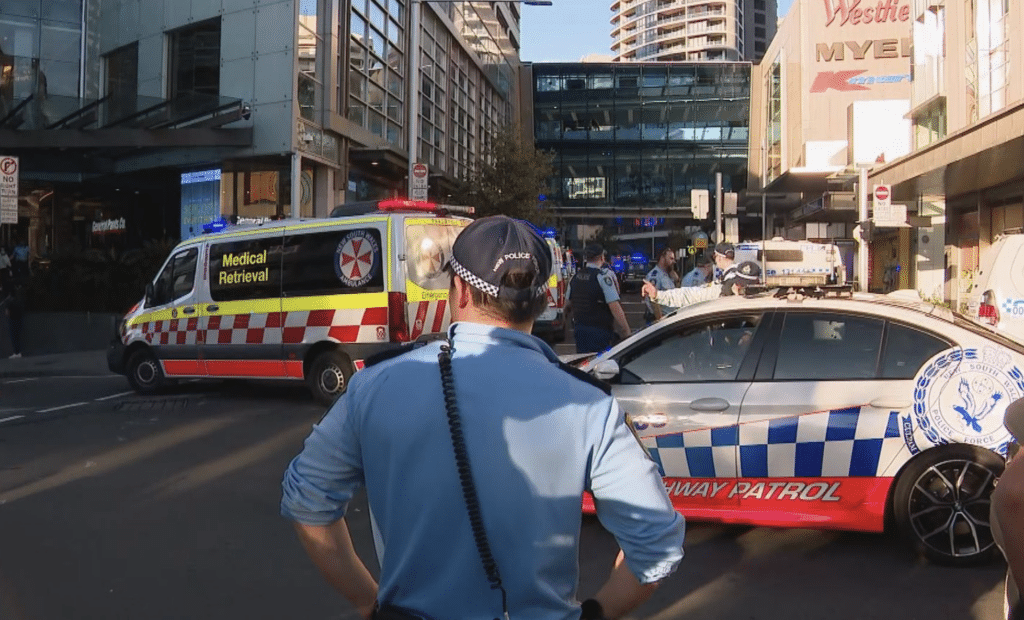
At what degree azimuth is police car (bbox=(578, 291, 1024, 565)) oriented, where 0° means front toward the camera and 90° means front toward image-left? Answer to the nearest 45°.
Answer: approximately 90°

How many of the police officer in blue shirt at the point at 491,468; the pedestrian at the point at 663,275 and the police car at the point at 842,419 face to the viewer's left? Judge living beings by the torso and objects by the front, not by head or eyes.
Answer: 1

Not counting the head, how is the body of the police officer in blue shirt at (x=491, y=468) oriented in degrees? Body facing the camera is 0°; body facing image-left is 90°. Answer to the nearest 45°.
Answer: approximately 180°

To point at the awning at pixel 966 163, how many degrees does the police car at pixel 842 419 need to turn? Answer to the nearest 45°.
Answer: approximately 90° to its right

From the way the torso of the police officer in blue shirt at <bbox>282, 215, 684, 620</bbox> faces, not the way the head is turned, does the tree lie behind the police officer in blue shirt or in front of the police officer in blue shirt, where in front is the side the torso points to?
in front

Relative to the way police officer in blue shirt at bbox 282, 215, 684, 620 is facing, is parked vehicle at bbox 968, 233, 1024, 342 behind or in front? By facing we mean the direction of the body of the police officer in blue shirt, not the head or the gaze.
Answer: in front

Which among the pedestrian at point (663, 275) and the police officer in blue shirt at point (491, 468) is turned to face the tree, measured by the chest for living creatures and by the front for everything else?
the police officer in blue shirt
